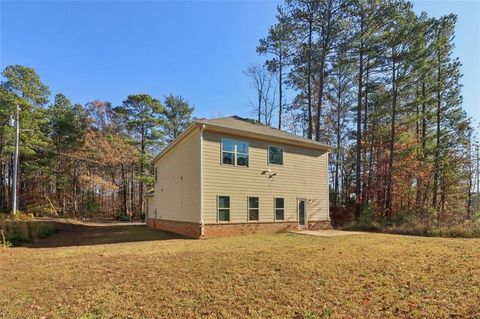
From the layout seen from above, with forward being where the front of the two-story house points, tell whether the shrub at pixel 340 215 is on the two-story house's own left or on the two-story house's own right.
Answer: on the two-story house's own right

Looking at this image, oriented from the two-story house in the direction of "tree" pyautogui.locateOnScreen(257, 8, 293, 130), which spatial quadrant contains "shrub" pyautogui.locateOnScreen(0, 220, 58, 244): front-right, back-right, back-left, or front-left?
back-left

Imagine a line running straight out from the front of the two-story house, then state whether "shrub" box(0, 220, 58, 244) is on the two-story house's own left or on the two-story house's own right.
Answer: on the two-story house's own left

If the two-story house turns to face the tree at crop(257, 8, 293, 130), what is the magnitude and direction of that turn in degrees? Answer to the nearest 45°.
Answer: approximately 45° to its right

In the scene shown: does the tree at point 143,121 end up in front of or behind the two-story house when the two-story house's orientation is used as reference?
in front

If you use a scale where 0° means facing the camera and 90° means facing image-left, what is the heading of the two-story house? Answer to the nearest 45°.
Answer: approximately 135°
